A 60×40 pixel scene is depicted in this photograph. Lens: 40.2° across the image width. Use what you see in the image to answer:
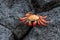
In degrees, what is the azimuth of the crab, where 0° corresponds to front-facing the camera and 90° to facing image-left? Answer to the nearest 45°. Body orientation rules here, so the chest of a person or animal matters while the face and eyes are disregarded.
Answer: approximately 0°
